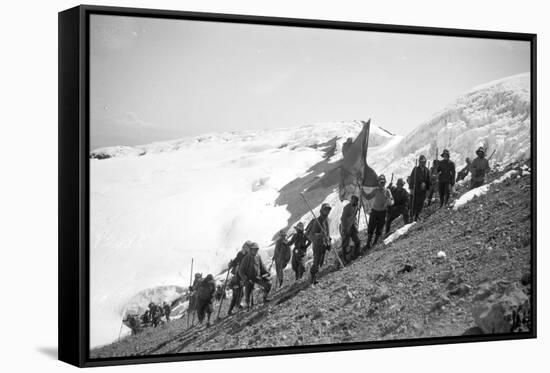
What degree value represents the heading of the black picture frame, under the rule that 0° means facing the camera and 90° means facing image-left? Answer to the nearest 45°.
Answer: approximately 315°
